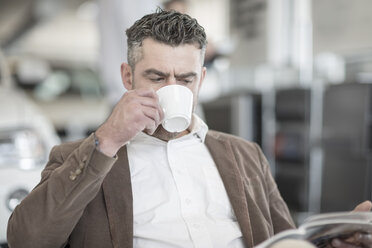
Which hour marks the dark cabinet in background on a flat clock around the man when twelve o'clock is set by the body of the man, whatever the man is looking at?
The dark cabinet in background is roughly at 7 o'clock from the man.

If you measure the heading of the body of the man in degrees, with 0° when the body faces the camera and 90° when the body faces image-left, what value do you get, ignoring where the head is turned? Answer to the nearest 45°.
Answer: approximately 0°

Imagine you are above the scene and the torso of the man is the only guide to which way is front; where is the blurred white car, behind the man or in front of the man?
behind
